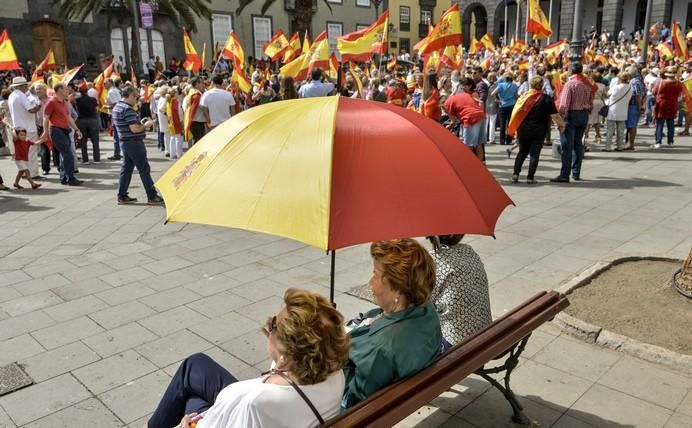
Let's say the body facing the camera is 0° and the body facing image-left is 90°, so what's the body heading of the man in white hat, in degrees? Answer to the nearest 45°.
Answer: approximately 225°

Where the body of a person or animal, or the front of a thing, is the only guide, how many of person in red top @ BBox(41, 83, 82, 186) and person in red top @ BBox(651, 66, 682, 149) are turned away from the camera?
1

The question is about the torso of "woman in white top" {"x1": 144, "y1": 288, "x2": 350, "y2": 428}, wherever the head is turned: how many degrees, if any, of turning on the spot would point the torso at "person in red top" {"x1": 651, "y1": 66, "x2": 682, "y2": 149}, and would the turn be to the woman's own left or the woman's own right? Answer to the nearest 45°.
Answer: approximately 90° to the woman's own right

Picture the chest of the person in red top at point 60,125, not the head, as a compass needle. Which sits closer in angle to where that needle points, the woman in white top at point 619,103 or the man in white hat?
the woman in white top

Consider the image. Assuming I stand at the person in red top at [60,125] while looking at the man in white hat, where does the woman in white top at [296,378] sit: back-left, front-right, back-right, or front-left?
back-left

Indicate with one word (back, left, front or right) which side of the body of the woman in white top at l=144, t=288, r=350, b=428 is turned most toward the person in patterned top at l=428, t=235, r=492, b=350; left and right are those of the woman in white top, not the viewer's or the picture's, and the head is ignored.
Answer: right

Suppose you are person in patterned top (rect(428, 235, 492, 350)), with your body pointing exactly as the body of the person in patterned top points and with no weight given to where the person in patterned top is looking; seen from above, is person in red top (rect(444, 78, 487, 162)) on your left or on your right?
on your right

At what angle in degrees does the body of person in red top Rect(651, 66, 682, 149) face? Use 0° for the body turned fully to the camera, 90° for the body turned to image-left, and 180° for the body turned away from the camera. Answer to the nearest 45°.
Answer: approximately 180°

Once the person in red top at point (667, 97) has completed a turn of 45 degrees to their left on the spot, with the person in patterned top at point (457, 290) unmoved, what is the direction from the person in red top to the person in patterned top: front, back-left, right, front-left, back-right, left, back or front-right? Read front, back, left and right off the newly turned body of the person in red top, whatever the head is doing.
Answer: back-left

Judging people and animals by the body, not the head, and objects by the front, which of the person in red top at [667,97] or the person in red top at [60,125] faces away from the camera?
the person in red top at [667,97]

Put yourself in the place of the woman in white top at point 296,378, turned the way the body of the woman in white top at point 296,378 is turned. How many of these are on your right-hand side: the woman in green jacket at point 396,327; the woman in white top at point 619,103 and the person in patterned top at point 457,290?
3

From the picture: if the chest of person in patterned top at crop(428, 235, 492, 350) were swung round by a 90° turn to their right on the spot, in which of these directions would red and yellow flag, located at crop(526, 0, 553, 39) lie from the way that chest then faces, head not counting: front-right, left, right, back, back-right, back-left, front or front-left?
front-left
